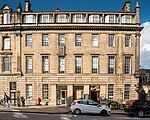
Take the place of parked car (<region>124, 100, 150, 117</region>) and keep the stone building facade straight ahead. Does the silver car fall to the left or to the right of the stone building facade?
left

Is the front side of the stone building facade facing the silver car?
yes

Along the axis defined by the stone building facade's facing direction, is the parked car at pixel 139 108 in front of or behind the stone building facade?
in front

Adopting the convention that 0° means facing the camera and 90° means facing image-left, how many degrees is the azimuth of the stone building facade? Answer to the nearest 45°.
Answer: approximately 0°
